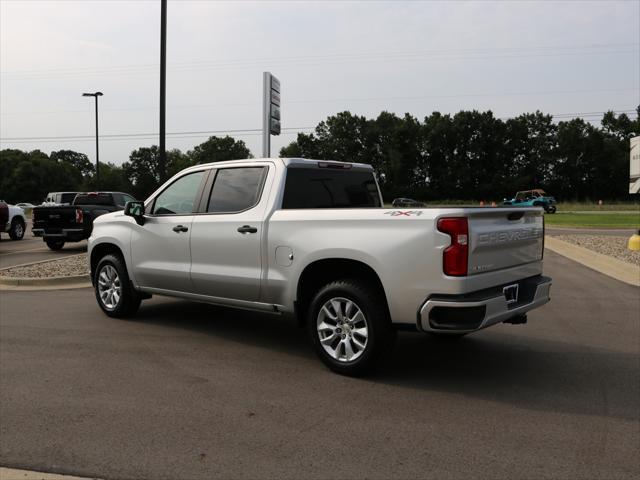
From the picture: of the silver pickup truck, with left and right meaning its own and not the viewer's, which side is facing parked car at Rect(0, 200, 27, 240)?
front

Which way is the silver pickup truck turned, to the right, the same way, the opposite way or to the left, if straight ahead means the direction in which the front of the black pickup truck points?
to the left

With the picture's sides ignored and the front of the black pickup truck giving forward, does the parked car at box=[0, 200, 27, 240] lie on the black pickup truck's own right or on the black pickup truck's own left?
on the black pickup truck's own left

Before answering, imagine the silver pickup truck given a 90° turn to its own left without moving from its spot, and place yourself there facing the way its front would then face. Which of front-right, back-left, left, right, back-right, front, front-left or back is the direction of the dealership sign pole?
back-right

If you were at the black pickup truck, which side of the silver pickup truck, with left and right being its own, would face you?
front

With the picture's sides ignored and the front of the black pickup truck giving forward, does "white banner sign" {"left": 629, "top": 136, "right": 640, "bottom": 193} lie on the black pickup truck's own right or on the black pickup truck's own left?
on the black pickup truck's own right

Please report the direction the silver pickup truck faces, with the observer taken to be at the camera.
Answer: facing away from the viewer and to the left of the viewer

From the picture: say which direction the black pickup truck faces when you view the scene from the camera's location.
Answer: facing away from the viewer and to the right of the viewer
